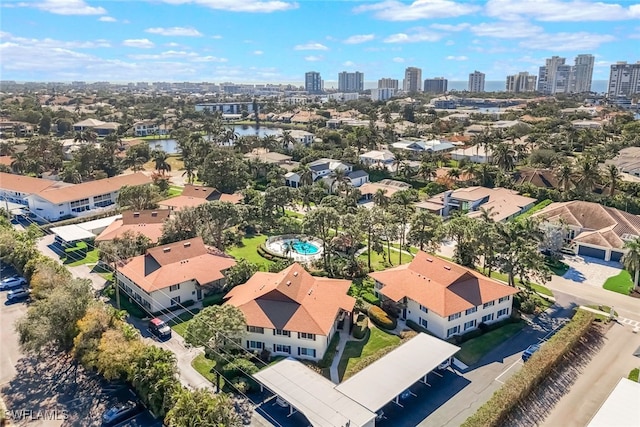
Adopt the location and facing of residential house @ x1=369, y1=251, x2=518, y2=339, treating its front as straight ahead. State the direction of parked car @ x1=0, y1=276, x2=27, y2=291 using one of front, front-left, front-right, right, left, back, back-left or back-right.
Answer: back-right

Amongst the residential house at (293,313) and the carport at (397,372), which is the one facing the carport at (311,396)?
the residential house

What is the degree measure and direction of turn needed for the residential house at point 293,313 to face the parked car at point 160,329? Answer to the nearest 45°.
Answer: approximately 90° to its right

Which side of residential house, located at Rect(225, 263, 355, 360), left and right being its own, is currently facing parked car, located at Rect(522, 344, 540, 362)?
left

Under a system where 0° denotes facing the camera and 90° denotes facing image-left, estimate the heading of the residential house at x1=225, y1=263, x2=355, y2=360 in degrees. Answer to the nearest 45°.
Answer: approximately 0°

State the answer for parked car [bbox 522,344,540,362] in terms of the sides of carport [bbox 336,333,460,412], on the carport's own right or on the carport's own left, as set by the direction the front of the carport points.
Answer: on the carport's own left

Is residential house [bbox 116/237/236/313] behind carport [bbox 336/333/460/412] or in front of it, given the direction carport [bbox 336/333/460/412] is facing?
behind

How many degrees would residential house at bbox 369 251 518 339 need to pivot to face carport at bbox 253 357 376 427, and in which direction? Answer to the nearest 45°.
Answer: approximately 90° to its right

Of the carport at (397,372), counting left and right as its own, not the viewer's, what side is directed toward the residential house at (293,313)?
back

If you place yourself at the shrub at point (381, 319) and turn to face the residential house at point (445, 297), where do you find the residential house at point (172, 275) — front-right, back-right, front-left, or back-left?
back-left

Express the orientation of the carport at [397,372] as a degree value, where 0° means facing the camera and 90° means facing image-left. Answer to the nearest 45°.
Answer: approximately 315°
